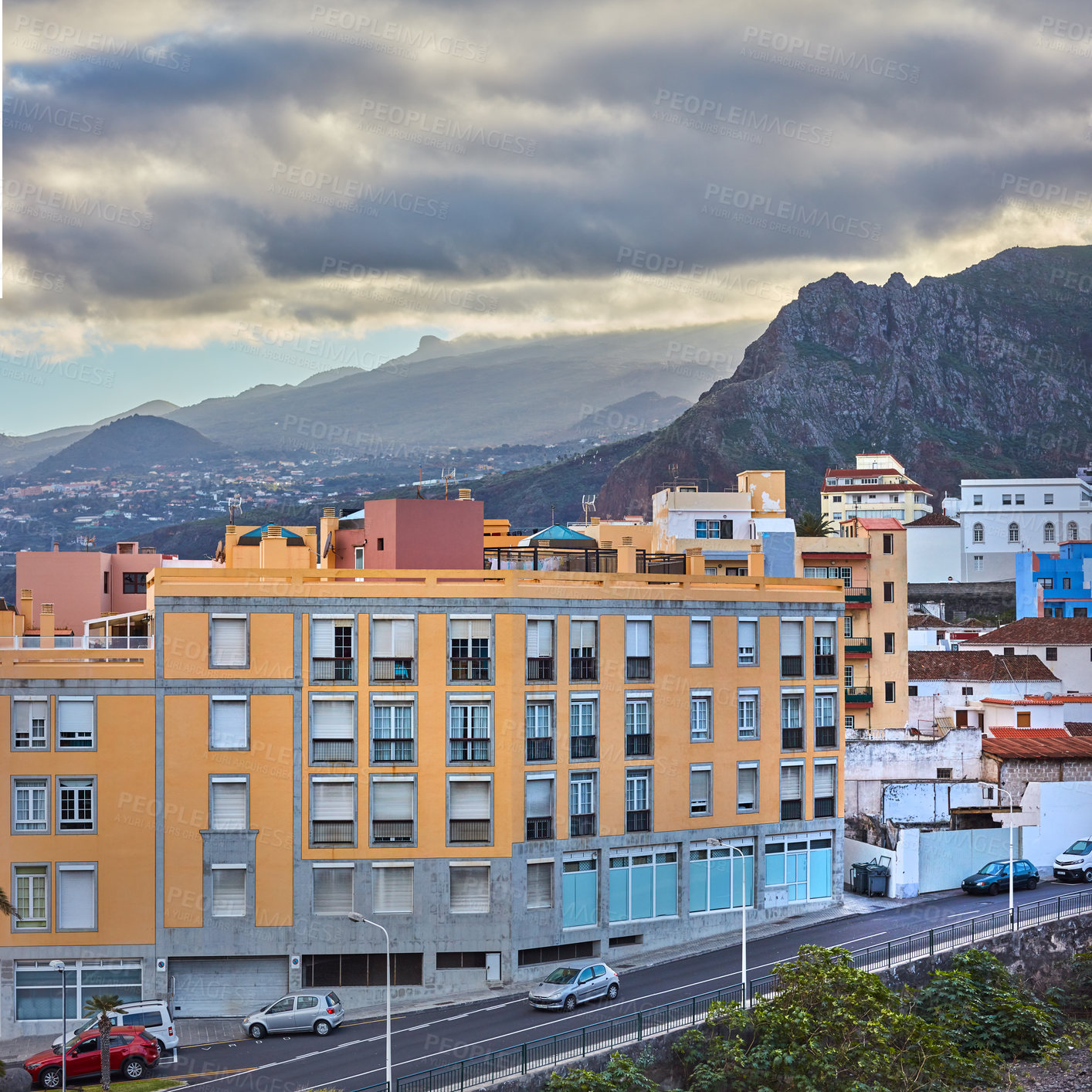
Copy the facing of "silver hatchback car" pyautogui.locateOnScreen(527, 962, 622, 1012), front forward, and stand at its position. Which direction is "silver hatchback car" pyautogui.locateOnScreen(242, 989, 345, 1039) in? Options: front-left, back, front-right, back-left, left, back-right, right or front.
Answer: front-right

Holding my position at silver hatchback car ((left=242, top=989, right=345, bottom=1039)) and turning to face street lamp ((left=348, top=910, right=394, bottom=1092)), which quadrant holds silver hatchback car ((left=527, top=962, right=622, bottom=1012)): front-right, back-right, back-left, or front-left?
front-left

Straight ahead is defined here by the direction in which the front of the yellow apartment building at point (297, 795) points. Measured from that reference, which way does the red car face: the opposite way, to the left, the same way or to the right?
to the right

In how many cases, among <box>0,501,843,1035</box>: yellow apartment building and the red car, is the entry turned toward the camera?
1

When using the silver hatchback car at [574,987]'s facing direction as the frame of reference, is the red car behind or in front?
in front

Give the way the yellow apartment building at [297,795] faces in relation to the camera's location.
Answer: facing the viewer

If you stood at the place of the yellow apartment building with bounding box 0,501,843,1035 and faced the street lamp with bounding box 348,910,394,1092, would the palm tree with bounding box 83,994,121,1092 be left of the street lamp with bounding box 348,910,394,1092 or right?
right

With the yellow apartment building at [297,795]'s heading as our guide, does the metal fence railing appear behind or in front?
in front

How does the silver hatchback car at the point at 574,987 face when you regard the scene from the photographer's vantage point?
facing the viewer and to the left of the viewer

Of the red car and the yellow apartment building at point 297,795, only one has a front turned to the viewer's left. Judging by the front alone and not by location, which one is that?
the red car

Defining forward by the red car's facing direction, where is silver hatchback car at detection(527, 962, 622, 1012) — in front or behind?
behind

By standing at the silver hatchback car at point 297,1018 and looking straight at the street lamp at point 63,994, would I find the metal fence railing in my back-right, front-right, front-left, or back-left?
back-left

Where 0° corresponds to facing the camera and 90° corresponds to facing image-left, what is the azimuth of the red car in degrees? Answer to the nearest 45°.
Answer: approximately 90°

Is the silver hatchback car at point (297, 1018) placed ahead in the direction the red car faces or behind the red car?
behind

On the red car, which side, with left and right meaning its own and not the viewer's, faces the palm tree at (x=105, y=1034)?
left
